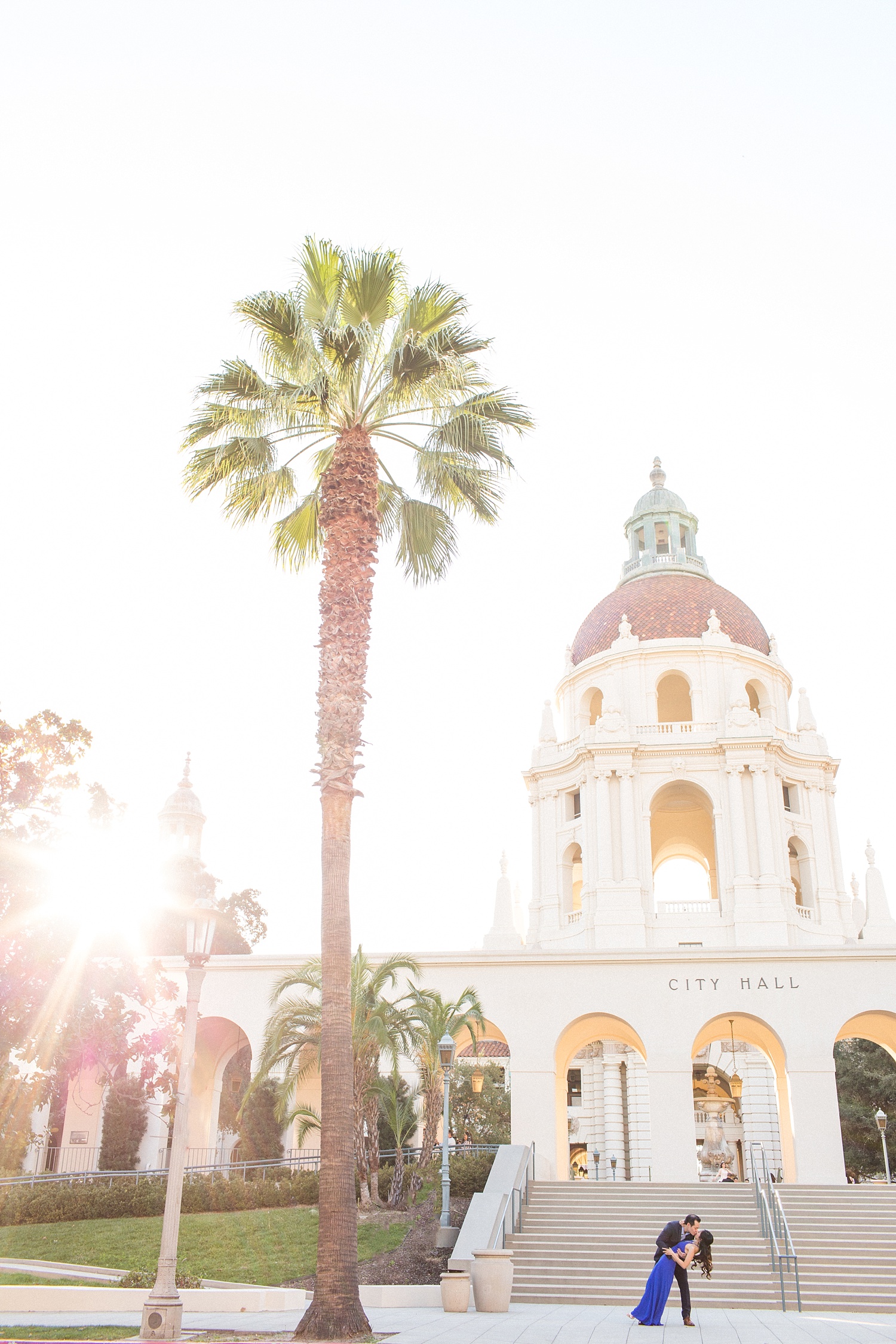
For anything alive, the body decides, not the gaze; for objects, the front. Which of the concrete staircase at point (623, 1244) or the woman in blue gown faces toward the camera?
the concrete staircase

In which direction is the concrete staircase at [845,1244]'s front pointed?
toward the camera

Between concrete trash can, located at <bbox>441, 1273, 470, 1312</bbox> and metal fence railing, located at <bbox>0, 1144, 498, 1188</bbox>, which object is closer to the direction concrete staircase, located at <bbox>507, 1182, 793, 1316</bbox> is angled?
the concrete trash can

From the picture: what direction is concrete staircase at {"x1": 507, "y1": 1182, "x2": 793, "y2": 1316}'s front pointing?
toward the camera

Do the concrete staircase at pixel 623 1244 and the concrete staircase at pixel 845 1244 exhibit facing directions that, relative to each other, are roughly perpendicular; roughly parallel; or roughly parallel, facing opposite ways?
roughly parallel

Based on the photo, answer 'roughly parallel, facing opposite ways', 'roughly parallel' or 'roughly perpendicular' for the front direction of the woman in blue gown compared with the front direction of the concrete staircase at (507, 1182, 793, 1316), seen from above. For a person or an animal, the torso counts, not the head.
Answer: roughly perpendicular

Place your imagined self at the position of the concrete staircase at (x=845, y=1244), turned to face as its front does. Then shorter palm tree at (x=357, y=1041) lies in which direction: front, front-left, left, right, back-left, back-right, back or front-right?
right

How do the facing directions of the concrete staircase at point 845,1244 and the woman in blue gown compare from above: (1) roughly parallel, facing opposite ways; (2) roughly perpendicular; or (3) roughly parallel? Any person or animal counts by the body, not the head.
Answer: roughly perpendicular

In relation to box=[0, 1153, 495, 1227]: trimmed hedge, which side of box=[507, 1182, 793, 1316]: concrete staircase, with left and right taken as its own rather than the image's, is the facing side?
right

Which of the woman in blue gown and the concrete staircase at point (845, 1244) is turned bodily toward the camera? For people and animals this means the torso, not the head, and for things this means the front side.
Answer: the concrete staircase
